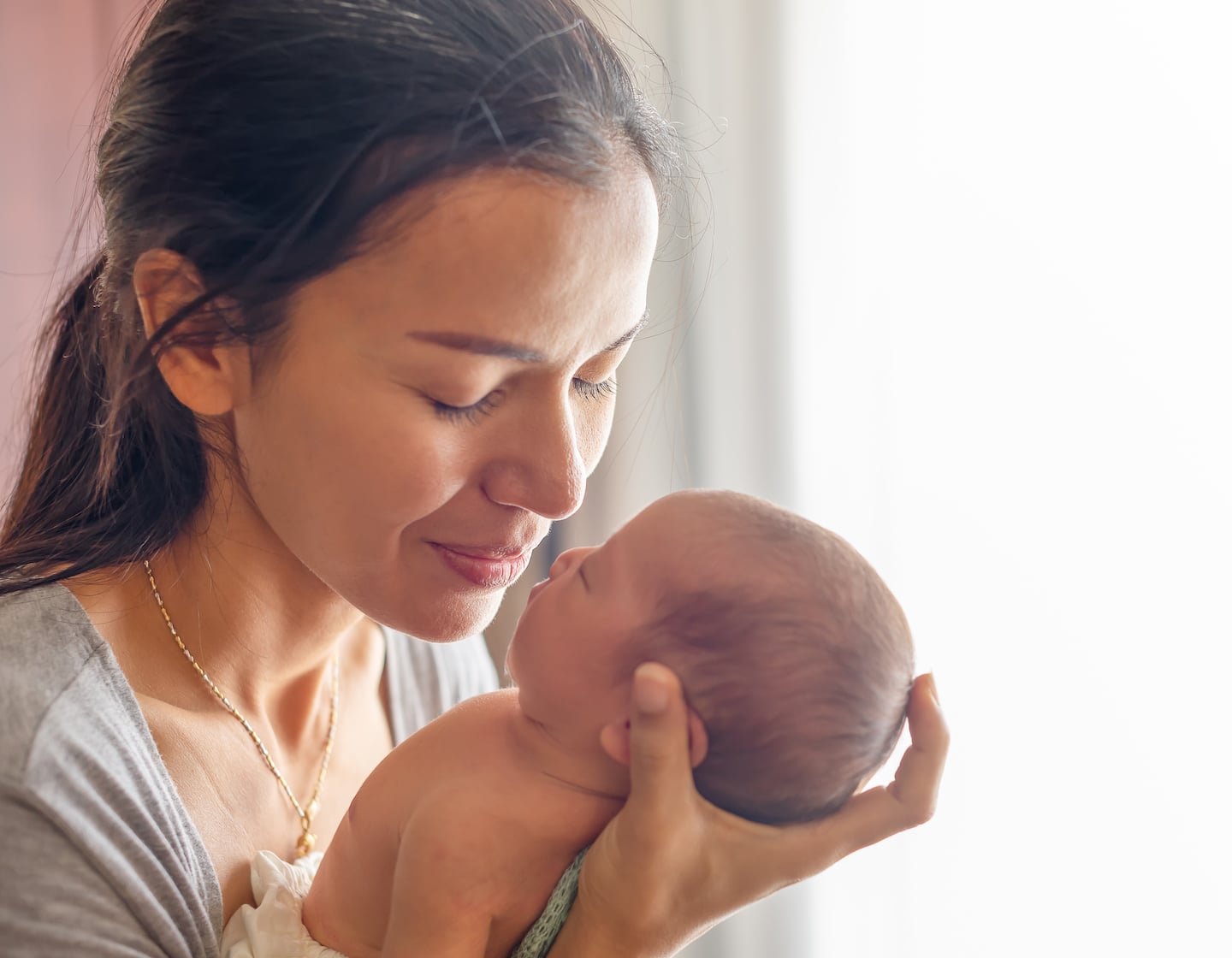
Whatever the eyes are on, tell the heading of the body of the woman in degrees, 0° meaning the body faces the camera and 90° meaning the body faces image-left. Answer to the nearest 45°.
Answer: approximately 315°

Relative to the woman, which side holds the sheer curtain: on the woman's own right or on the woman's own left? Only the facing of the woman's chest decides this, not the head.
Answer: on the woman's own left
